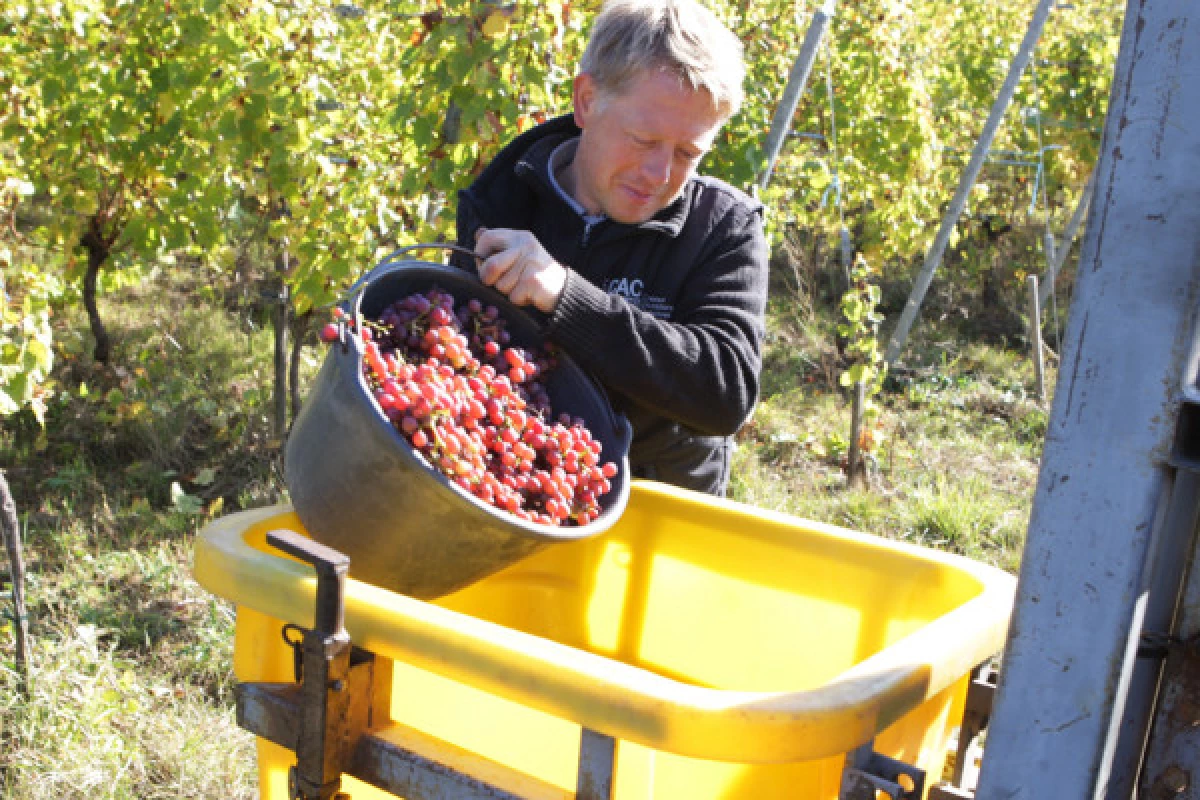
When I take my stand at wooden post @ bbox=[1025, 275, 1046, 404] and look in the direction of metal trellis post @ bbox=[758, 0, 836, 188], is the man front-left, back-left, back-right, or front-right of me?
front-left

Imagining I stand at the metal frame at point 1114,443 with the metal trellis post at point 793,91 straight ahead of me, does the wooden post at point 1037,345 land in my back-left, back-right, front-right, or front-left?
front-right

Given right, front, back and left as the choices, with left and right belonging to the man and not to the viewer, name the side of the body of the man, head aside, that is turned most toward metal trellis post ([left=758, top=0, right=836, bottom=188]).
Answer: back

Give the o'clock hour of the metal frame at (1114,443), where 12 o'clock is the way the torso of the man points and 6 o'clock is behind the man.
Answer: The metal frame is roughly at 11 o'clock from the man.

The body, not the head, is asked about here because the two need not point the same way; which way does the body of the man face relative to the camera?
toward the camera

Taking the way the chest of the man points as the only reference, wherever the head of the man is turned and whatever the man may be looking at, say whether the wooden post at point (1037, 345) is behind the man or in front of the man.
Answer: behind

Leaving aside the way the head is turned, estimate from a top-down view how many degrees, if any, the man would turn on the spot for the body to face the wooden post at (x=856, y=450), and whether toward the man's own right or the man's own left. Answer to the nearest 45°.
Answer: approximately 180°

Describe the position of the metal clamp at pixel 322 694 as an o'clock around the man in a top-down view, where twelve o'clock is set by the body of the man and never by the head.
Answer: The metal clamp is roughly at 1 o'clock from the man.
